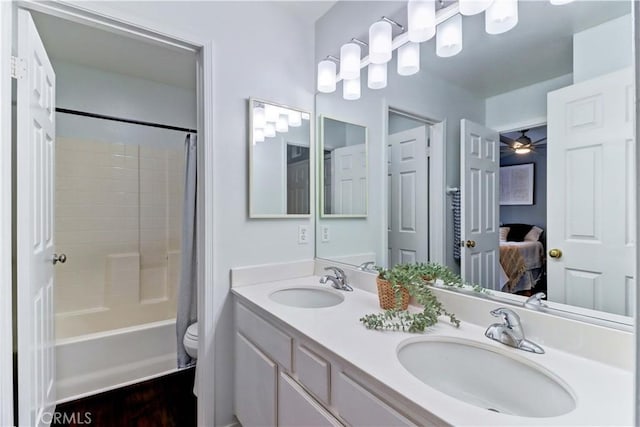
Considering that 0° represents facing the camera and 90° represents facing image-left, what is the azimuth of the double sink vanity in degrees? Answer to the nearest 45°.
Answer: approximately 45°

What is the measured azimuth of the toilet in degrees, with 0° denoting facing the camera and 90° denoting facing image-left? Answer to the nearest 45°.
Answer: approximately 45°

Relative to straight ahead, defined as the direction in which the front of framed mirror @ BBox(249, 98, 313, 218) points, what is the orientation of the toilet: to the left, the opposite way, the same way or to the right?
to the right

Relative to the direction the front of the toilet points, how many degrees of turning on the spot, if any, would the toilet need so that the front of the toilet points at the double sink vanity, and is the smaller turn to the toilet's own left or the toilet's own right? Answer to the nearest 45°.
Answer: approximately 90° to the toilet's own left

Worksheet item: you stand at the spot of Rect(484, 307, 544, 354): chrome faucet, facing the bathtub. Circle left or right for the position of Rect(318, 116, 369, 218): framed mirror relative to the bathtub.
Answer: right
